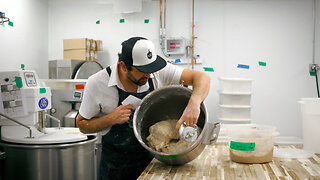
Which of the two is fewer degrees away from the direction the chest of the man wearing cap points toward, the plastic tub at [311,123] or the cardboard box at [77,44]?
the plastic tub

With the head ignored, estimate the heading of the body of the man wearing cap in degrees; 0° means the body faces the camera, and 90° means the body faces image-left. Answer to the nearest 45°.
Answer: approximately 315°

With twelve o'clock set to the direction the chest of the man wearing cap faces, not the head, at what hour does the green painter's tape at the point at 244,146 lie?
The green painter's tape is roughly at 11 o'clock from the man wearing cap.

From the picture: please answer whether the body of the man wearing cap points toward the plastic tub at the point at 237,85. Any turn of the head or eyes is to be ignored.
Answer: no

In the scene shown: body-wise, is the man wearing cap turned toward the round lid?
no

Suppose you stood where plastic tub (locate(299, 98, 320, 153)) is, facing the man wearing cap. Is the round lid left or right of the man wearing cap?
right

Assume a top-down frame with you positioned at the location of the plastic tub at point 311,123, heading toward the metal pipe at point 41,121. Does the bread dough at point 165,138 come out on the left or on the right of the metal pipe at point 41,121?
left

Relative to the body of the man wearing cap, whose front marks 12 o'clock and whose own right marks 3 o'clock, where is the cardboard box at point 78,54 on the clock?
The cardboard box is roughly at 7 o'clock from the man wearing cap.

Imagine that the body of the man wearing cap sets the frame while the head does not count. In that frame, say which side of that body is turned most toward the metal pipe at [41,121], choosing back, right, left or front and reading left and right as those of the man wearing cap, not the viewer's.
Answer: back

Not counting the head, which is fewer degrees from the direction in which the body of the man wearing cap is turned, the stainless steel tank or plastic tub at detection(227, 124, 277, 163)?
the plastic tub

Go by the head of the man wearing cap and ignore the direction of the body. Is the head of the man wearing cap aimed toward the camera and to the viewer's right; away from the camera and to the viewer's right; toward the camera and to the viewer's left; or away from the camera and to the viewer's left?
toward the camera and to the viewer's right

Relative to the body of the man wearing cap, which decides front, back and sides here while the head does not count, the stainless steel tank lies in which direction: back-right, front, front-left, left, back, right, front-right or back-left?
back
